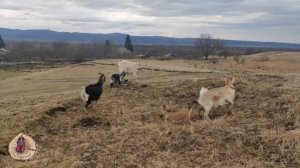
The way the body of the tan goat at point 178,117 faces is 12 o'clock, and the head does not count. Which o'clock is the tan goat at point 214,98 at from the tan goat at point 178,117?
the tan goat at point 214,98 is roughly at 4 o'clock from the tan goat at point 178,117.

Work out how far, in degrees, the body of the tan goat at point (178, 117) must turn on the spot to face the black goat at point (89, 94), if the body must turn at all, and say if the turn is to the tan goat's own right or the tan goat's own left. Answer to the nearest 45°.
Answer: approximately 45° to the tan goat's own right

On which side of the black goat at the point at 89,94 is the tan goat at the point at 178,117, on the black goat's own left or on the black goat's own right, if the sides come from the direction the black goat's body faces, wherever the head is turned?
on the black goat's own right

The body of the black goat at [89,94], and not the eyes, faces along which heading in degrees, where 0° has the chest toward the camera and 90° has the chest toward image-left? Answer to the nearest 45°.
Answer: approximately 225°

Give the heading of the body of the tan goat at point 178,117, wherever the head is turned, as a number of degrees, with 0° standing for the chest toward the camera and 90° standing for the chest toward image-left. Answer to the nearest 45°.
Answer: approximately 90°

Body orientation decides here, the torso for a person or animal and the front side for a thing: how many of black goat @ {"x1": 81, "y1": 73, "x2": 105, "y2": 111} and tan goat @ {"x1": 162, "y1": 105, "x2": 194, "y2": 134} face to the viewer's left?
1
